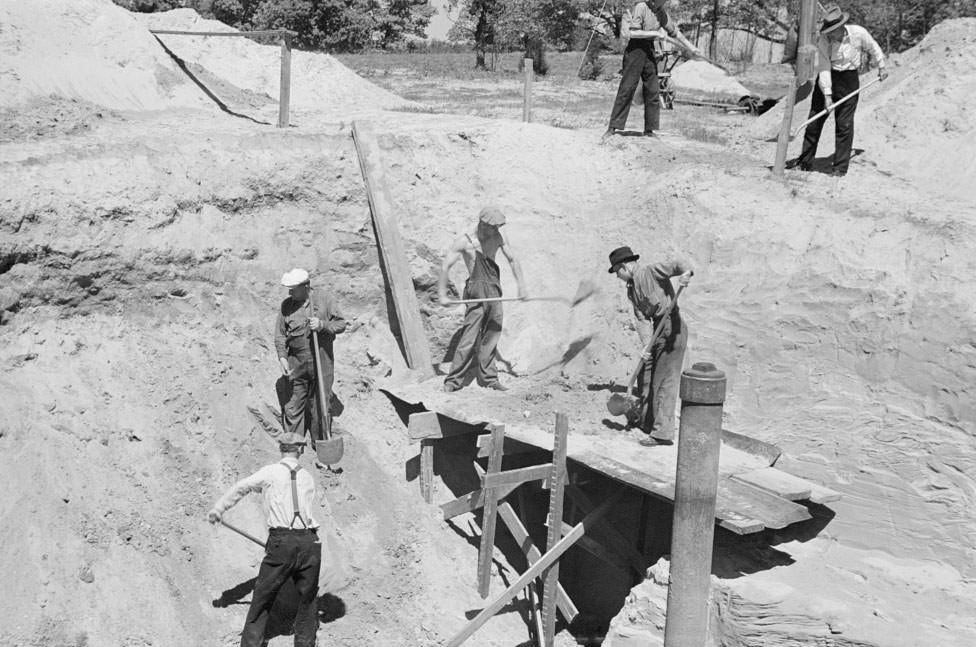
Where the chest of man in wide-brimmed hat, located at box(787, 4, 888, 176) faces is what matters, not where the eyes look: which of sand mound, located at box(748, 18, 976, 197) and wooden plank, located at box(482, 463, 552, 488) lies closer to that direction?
the wooden plank

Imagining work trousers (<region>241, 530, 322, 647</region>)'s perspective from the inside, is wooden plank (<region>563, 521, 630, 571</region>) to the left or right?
on its right

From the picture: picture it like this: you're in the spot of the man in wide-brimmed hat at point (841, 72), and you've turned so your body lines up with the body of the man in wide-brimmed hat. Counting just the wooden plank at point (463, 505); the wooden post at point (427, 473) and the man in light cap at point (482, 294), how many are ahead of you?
3

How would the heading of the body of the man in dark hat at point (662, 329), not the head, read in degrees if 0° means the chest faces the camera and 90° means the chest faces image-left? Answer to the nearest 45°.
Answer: approximately 90°

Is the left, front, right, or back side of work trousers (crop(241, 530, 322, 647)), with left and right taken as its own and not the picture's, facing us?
back

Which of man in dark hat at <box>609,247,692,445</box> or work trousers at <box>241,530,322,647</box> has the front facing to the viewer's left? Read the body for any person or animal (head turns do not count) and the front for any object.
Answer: the man in dark hat

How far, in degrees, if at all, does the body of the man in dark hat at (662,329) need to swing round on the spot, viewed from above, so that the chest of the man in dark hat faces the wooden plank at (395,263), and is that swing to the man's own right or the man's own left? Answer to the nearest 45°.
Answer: approximately 45° to the man's own right

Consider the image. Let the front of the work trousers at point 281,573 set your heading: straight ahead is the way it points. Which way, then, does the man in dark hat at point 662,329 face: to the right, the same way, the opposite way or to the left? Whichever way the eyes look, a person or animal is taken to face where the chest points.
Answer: to the left

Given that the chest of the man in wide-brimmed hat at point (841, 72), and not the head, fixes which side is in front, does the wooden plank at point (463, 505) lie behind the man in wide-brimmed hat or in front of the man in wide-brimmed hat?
in front

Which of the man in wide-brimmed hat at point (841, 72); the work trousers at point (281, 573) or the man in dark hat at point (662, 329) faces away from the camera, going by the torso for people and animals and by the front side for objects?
the work trousers

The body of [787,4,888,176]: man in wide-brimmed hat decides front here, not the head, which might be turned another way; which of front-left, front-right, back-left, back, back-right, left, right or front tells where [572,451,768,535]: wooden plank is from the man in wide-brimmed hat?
front-left

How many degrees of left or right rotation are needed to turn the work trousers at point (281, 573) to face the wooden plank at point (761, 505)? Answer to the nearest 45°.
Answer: approximately 90° to its right

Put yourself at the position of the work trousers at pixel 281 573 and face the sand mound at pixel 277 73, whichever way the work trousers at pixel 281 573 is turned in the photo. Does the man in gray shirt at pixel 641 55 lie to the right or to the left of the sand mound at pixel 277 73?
right

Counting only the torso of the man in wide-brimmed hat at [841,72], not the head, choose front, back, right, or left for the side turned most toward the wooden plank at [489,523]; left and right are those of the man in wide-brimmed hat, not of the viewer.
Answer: front

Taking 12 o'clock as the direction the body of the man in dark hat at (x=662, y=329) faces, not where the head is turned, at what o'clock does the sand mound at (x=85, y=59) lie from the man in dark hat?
The sand mound is roughly at 1 o'clock from the man in dark hat.

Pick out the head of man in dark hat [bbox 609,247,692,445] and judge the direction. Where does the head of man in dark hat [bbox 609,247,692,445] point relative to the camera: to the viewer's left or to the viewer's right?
to the viewer's left

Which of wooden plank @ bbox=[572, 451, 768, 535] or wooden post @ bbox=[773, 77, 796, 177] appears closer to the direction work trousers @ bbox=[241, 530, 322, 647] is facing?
the wooden post
